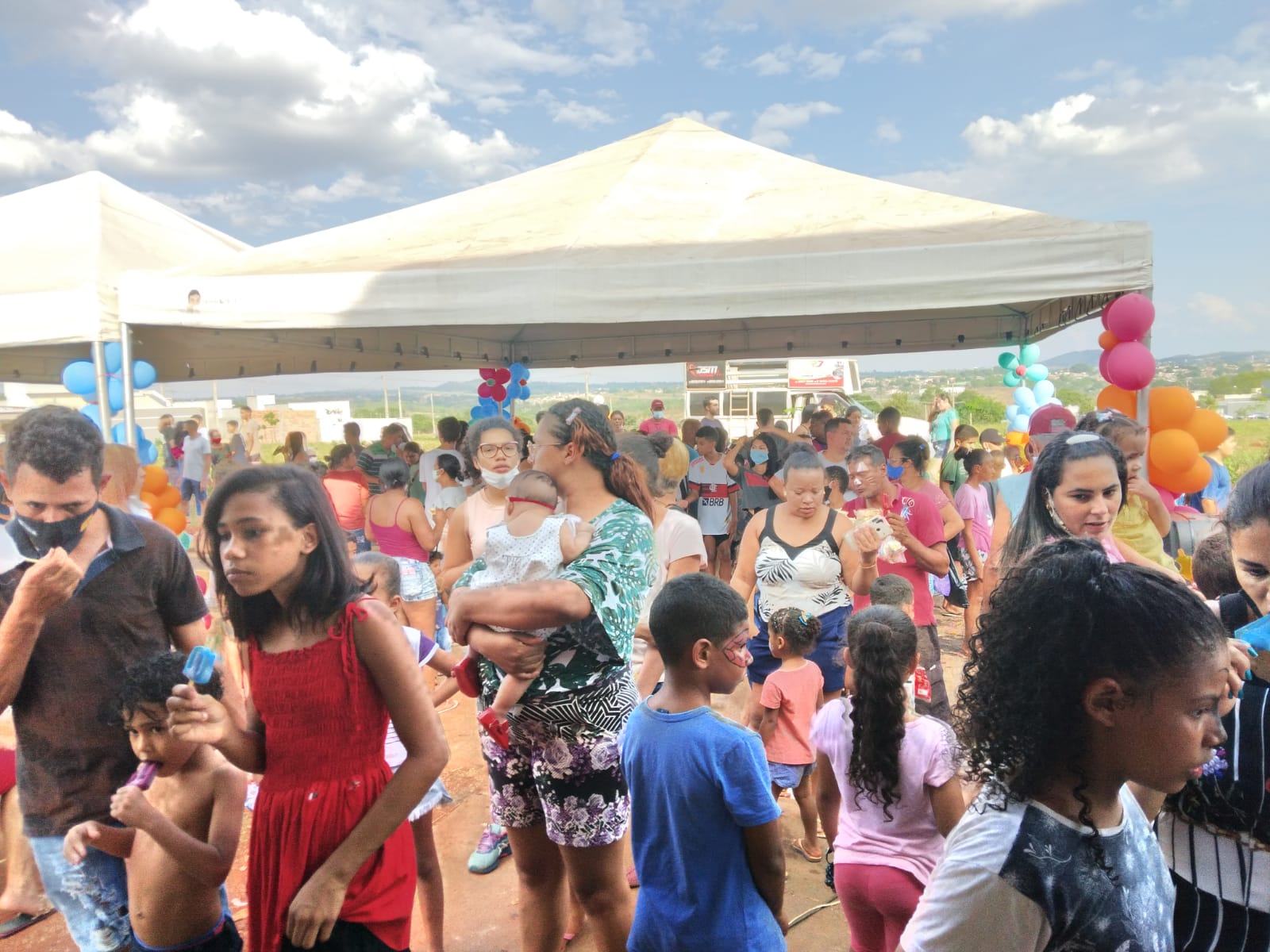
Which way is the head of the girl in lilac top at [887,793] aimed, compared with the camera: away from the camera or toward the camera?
away from the camera

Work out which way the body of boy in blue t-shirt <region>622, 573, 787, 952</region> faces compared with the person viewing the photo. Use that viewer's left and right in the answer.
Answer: facing away from the viewer and to the right of the viewer

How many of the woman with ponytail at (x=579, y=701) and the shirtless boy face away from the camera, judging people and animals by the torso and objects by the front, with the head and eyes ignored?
0

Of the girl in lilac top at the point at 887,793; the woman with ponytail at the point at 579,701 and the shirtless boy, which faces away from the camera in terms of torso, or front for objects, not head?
the girl in lilac top

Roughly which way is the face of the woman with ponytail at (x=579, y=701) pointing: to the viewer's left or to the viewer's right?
to the viewer's left

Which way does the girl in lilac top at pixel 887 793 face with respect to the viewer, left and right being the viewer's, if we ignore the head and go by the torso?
facing away from the viewer

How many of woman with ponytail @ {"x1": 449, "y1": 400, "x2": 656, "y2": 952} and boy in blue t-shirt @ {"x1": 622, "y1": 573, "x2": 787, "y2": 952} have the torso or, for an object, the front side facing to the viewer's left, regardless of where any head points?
1

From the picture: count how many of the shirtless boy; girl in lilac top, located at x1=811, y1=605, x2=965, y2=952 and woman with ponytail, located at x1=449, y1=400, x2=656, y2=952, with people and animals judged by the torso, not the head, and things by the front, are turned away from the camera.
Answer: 1

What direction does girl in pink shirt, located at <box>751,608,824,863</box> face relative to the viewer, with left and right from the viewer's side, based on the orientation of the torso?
facing away from the viewer and to the left of the viewer

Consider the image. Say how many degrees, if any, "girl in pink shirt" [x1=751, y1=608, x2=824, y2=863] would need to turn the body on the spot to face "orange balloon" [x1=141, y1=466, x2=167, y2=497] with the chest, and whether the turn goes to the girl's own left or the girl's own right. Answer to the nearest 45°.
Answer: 0° — they already face it

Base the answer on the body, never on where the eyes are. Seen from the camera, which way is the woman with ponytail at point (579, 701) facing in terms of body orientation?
to the viewer's left

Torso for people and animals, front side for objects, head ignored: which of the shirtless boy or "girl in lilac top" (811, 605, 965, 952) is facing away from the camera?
the girl in lilac top

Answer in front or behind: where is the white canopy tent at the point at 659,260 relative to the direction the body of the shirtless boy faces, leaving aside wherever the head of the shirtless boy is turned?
behind
